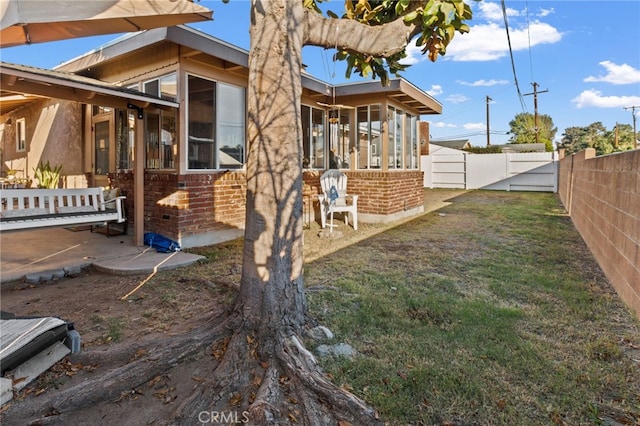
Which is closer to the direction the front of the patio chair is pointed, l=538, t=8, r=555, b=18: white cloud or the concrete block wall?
the concrete block wall

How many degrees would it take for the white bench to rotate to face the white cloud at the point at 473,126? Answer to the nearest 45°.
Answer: approximately 90° to its left

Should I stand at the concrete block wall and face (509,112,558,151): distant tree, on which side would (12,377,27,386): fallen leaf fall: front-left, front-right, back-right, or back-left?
back-left

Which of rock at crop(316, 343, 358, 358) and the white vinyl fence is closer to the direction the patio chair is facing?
the rock

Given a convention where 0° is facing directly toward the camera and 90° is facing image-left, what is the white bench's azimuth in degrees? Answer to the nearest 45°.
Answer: approximately 315°

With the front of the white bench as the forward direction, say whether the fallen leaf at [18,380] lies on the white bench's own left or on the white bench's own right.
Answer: on the white bench's own right

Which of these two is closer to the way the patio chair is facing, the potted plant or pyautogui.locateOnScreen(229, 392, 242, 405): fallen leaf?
the fallen leaf
